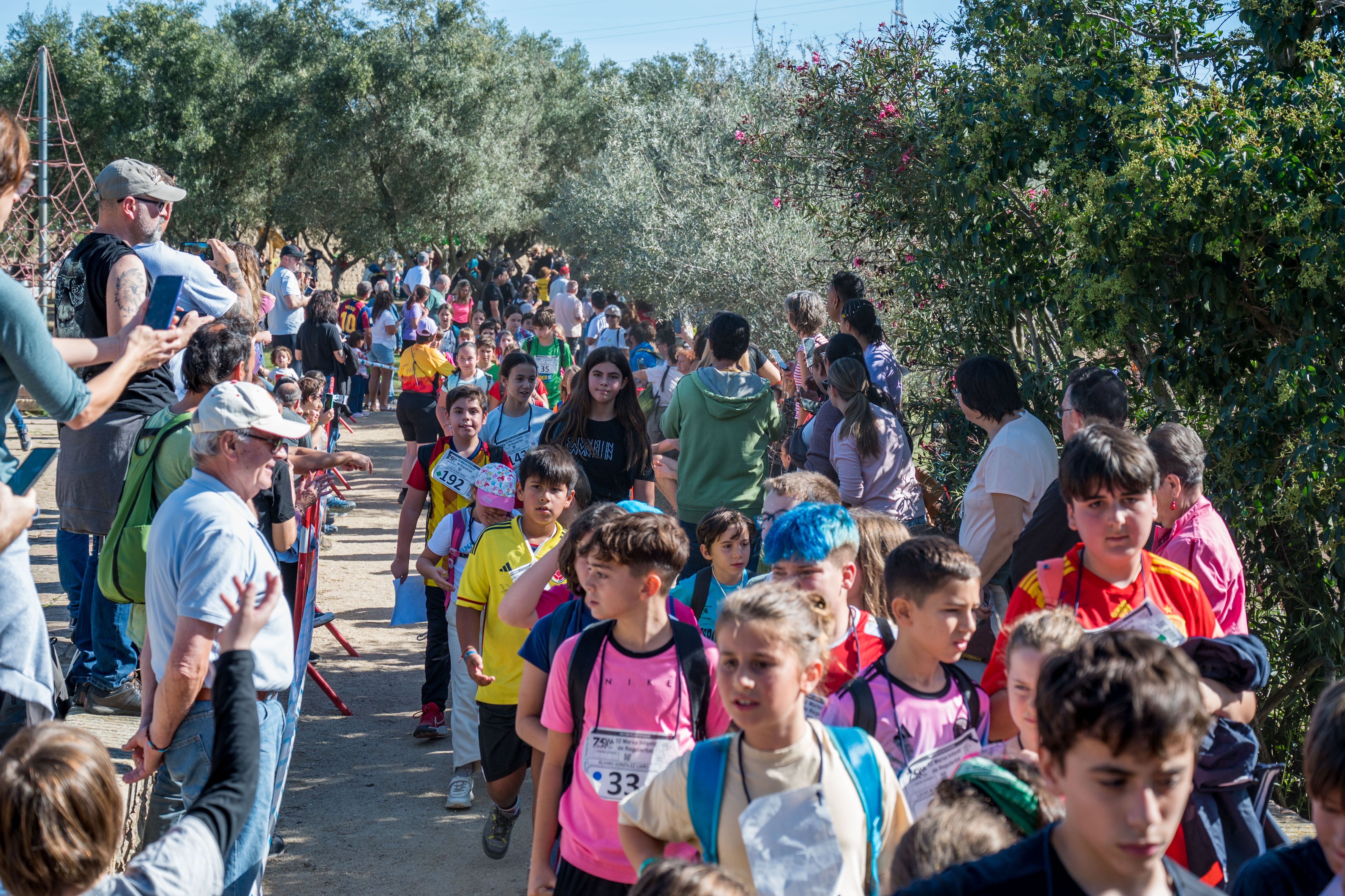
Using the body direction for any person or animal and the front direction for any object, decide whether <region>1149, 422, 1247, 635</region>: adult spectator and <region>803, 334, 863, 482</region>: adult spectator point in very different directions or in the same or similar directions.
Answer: same or similar directions

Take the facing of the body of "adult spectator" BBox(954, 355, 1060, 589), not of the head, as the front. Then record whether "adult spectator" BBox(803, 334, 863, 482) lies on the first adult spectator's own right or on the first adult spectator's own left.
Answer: on the first adult spectator's own right

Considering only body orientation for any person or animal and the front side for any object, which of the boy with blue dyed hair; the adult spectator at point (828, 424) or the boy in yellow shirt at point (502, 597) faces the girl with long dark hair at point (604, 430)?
the adult spectator

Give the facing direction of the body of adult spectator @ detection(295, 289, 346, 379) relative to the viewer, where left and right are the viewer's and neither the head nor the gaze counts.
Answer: facing away from the viewer and to the right of the viewer

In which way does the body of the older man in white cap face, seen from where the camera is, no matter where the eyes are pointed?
to the viewer's right

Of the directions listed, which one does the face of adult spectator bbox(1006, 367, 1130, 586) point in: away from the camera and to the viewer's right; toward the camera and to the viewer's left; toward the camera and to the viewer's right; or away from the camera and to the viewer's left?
away from the camera and to the viewer's left

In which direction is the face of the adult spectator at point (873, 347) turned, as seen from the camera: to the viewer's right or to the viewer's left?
to the viewer's left

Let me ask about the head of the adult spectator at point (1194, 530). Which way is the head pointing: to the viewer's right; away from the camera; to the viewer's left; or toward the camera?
to the viewer's left

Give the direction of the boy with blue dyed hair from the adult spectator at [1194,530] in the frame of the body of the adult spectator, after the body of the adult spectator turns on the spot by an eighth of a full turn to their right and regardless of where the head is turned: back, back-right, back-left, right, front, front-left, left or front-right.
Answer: left

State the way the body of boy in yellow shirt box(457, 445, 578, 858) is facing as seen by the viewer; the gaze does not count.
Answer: toward the camera

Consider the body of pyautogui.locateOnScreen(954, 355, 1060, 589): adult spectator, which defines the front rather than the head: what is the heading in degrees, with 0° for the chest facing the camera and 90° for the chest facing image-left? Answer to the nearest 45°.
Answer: approximately 90°

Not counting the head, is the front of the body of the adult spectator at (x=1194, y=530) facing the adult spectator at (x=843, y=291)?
no

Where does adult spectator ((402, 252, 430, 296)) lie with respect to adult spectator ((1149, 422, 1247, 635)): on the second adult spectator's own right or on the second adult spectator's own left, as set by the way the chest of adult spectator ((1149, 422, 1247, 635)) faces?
on the second adult spectator's own right

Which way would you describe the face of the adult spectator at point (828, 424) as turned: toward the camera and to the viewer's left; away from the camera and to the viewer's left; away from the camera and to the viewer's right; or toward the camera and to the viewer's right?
away from the camera and to the viewer's left

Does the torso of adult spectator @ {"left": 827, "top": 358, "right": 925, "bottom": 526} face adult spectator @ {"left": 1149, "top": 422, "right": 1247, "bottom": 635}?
no

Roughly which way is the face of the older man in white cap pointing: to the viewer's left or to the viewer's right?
to the viewer's right

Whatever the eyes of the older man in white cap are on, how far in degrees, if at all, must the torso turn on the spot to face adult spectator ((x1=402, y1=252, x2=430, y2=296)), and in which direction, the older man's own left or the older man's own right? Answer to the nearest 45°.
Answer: approximately 90° to the older man's own left

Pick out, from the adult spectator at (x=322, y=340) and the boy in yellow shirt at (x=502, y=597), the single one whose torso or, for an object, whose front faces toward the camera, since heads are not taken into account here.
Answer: the boy in yellow shirt

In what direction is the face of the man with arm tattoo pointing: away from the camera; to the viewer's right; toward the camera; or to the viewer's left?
to the viewer's right

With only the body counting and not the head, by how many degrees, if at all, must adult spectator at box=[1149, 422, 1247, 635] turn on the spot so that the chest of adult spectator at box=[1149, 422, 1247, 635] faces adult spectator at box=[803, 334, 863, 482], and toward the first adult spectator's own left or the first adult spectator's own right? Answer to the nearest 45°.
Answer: approximately 45° to the first adult spectator's own right
